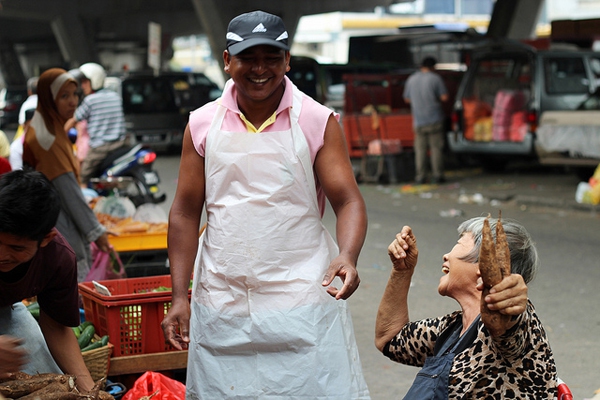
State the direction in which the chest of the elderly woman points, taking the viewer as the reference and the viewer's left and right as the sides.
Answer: facing the viewer and to the left of the viewer

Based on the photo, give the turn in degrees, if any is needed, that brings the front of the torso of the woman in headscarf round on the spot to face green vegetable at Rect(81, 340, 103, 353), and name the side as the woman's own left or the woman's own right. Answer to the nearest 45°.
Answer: approximately 90° to the woman's own right

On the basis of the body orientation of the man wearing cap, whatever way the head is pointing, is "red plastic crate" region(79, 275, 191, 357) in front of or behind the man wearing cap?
behind

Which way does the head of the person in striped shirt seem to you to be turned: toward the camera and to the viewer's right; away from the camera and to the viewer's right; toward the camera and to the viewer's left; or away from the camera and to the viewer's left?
away from the camera and to the viewer's left

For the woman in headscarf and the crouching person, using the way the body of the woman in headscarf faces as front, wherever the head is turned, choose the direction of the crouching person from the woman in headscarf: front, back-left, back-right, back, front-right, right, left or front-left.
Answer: right

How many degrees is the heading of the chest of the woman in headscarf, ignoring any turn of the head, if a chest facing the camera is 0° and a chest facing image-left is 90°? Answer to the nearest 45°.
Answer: approximately 270°

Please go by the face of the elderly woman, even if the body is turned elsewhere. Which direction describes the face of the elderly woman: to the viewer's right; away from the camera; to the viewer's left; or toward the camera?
to the viewer's left

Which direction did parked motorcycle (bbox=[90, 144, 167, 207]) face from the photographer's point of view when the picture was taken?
facing away from the viewer and to the left of the viewer

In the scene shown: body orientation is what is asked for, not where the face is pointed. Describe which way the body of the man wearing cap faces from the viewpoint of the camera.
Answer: toward the camera

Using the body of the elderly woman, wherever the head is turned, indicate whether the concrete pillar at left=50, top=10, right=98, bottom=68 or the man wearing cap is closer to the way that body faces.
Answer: the man wearing cap
